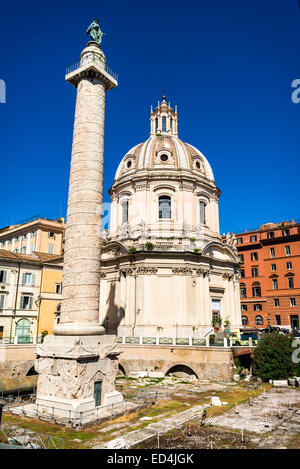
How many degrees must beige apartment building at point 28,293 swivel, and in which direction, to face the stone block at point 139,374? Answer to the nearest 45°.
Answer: approximately 45° to its left

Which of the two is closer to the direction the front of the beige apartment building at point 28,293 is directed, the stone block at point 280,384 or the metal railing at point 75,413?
the metal railing

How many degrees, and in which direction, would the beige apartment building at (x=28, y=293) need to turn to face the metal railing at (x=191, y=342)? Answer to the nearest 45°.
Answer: approximately 45° to its left

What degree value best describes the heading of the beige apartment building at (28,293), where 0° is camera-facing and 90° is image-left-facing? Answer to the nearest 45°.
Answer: approximately 0°

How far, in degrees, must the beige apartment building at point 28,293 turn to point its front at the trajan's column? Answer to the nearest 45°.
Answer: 0° — it already faces it

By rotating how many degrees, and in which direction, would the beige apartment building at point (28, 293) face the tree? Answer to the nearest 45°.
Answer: approximately 45° to its left

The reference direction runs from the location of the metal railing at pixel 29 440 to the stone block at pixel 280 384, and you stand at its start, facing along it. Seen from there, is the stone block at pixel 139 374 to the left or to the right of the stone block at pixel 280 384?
left

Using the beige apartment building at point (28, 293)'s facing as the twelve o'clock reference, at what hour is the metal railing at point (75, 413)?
The metal railing is roughly at 12 o'clock from the beige apartment building.

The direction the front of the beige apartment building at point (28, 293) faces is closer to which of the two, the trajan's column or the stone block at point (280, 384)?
the trajan's column
